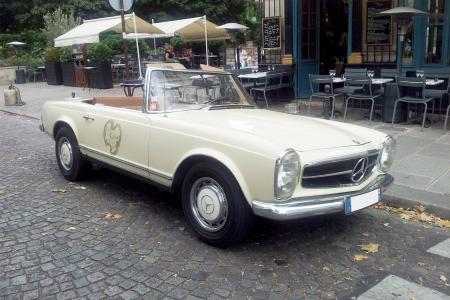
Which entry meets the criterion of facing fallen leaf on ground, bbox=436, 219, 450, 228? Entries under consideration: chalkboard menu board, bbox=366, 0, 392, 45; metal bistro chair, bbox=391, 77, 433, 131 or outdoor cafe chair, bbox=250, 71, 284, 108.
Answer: the chalkboard menu board

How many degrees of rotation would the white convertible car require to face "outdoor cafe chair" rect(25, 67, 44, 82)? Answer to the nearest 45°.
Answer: approximately 180°

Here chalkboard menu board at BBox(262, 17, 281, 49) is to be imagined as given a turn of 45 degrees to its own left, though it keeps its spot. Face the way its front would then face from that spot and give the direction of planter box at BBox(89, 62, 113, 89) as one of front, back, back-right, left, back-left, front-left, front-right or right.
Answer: back

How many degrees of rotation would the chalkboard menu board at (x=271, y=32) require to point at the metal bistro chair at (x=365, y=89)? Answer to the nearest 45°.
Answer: approximately 45° to its left

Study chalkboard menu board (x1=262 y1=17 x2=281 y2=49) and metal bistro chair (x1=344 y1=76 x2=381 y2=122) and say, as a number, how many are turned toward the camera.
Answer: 1

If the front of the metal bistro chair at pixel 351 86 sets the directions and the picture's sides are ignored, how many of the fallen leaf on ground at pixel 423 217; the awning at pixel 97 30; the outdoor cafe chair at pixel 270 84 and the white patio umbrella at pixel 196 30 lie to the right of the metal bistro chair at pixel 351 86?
3

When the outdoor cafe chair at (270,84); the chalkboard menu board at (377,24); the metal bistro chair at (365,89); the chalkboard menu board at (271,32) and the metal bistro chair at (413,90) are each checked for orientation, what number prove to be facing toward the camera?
2

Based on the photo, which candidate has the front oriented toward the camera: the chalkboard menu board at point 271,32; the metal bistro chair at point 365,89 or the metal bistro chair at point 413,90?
the chalkboard menu board

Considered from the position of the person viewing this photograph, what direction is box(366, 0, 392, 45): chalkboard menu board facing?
facing the viewer

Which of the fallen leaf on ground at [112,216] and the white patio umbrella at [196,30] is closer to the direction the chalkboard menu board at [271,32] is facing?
the fallen leaf on ground

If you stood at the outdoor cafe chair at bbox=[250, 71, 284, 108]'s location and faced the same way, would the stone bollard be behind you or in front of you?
in front

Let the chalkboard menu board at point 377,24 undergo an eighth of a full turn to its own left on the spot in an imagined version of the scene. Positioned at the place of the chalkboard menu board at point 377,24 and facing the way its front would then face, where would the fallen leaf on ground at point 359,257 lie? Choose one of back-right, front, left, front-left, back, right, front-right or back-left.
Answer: front-right

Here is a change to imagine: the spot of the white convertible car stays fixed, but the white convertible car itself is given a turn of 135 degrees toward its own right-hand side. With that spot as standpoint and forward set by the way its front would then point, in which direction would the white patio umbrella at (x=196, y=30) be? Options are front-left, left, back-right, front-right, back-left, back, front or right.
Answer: right

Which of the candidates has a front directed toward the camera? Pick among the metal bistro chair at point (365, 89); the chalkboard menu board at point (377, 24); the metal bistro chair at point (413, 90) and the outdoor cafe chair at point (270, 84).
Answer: the chalkboard menu board

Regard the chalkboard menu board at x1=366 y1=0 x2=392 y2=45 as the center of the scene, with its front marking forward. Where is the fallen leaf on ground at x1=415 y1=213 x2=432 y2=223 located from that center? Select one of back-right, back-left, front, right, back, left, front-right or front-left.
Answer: front
